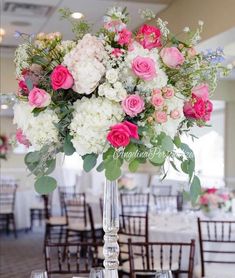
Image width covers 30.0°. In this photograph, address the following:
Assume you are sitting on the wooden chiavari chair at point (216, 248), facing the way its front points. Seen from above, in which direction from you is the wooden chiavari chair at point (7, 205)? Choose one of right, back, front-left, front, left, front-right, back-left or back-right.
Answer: front-left

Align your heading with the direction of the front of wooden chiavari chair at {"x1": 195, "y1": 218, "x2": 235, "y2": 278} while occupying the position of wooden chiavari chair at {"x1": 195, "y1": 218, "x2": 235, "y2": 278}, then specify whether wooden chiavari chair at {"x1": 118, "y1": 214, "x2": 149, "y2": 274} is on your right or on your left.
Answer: on your left

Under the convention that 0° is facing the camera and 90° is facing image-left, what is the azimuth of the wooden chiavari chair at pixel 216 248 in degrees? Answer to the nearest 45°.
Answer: approximately 180°

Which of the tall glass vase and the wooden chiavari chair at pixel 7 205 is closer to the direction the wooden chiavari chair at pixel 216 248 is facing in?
the wooden chiavari chair
